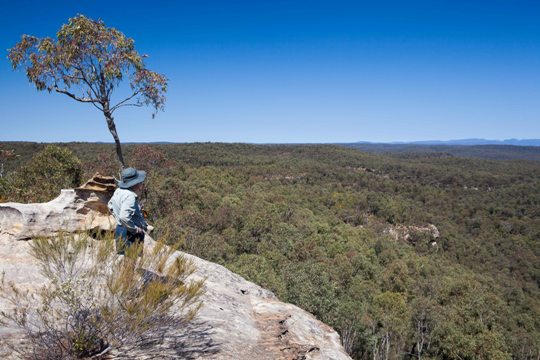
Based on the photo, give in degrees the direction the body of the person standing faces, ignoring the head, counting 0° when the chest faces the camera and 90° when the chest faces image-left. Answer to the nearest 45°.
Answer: approximately 270°

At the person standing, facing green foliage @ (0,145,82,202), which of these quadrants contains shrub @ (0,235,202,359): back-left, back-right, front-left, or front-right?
back-left

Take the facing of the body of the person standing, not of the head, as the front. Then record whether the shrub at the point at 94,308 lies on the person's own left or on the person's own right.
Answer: on the person's own right

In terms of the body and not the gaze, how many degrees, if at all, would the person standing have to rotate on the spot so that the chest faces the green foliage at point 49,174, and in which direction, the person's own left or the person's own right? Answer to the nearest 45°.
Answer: approximately 90° to the person's own left
